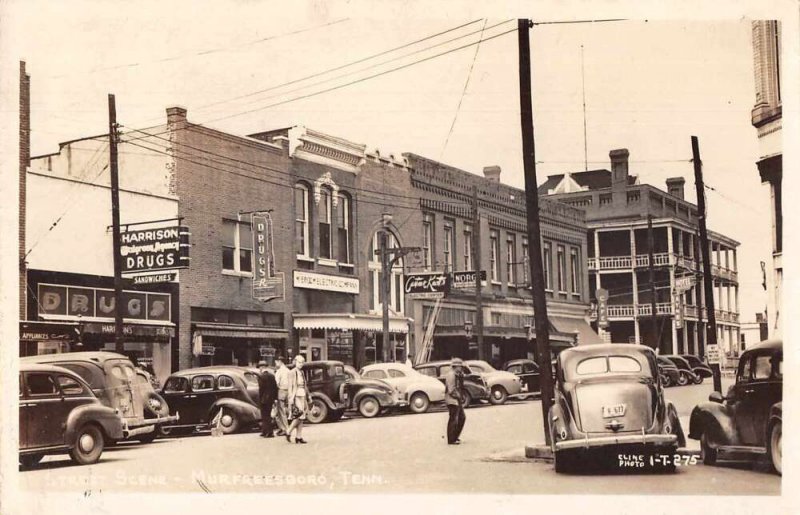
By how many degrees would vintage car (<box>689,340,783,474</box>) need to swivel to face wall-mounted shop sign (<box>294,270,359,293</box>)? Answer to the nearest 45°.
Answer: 0° — it already faces it

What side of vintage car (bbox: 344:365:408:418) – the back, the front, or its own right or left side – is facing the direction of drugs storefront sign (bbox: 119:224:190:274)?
left

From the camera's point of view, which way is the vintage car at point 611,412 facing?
away from the camera

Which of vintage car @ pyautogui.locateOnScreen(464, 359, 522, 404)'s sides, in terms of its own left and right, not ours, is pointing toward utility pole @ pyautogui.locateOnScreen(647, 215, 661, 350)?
back

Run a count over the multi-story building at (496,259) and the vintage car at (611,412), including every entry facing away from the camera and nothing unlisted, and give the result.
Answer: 1

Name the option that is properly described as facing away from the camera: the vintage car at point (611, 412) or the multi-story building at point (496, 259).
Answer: the vintage car

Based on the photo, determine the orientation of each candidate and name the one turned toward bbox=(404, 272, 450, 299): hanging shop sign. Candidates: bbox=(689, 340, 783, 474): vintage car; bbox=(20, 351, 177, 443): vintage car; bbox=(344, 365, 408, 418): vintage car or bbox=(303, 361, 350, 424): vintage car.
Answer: bbox=(689, 340, 783, 474): vintage car

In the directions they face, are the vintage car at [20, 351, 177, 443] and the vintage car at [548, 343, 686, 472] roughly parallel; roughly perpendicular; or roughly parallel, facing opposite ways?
roughly perpendicular

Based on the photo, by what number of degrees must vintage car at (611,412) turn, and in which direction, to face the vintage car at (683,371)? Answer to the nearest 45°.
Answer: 0° — it already faces it

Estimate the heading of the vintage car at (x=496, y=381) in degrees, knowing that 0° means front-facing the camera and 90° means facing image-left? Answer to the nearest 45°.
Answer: approximately 135°

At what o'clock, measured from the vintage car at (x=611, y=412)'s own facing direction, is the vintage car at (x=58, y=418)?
the vintage car at (x=58, y=418) is roughly at 9 o'clock from the vintage car at (x=611, y=412).
